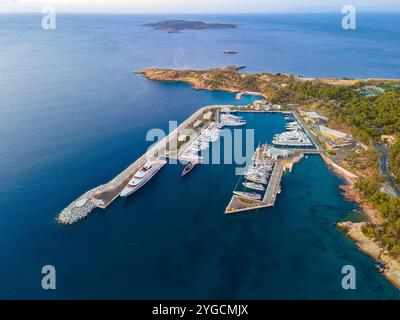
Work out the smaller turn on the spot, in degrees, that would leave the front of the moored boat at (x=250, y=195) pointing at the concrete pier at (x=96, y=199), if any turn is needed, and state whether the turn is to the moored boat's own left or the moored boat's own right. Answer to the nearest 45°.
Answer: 0° — it already faces it

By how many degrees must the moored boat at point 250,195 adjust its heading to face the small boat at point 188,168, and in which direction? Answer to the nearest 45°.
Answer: approximately 45° to its right

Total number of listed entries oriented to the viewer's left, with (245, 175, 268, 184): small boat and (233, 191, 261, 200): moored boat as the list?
2

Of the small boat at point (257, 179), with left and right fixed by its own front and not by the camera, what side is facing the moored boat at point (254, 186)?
left

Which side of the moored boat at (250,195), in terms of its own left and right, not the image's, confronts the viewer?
left

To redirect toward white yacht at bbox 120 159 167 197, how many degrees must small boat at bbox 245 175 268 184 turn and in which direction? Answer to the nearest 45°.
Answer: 0° — it already faces it

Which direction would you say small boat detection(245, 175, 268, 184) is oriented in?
to the viewer's left
